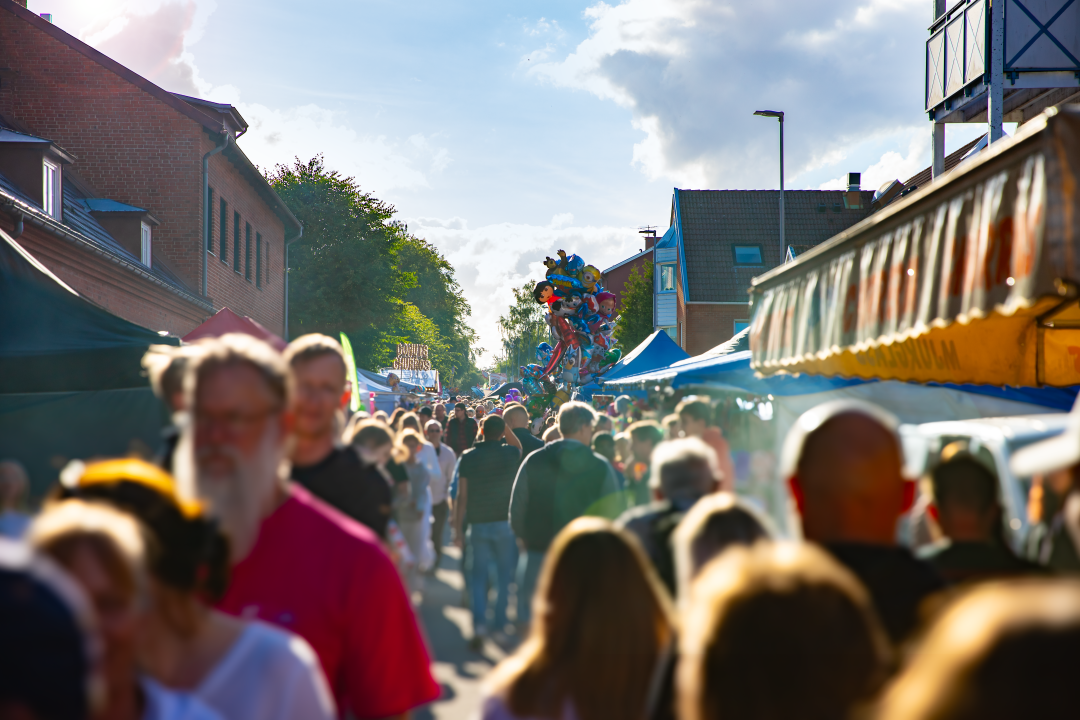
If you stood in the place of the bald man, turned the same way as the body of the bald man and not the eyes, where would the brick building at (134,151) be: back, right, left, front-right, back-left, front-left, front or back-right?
front-left

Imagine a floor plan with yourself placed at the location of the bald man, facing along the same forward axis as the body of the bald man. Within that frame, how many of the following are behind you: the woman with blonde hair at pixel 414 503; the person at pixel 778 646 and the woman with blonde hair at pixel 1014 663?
2

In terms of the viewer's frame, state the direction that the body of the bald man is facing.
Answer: away from the camera

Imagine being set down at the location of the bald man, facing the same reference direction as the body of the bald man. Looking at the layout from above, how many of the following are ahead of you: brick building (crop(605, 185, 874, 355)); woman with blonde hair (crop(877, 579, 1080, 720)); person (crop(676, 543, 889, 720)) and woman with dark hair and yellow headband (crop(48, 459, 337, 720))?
1

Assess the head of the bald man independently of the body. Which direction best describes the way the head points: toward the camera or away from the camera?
away from the camera

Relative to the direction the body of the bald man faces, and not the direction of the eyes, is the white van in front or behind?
in front

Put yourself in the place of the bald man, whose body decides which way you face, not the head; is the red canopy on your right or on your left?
on your left

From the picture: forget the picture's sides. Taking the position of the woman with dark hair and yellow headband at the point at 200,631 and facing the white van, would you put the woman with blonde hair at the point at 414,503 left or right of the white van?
left

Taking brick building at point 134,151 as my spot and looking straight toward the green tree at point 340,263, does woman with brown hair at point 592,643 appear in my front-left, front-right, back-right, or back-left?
back-right

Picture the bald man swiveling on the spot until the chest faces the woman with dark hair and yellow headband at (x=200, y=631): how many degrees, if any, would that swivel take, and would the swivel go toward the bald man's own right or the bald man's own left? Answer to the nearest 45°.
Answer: approximately 135° to the bald man's own left

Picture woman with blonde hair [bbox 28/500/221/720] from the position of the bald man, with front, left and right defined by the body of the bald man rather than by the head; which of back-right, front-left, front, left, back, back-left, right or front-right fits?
back-left

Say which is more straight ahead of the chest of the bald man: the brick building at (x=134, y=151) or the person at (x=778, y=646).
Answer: the brick building

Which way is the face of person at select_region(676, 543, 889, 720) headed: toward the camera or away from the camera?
away from the camera

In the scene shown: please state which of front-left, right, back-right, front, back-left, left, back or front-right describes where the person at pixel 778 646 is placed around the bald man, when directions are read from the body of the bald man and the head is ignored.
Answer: back

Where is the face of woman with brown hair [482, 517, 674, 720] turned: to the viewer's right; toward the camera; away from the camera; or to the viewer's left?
away from the camera
